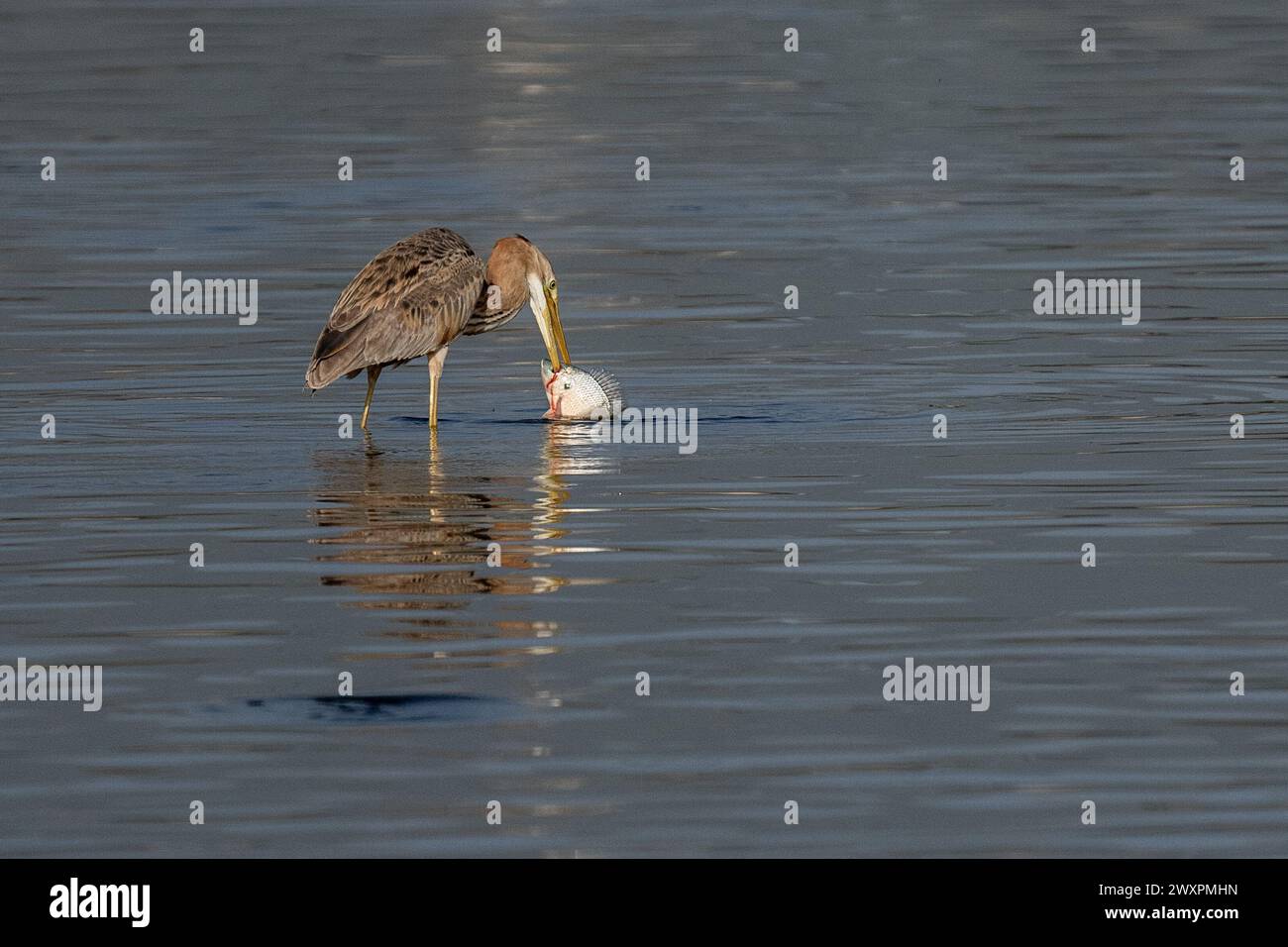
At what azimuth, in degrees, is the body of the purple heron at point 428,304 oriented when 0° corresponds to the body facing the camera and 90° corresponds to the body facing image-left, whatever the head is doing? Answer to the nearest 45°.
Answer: approximately 270°
